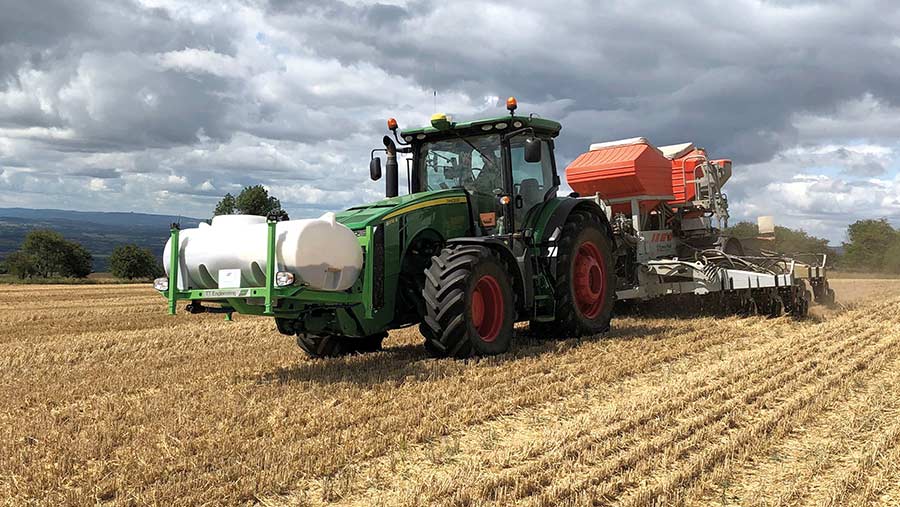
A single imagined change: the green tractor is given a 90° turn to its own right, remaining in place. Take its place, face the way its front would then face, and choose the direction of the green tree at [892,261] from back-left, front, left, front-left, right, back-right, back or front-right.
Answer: right

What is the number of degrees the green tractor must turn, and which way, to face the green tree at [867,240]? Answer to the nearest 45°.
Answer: approximately 180°

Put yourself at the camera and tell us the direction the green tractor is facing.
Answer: facing the viewer and to the left of the viewer

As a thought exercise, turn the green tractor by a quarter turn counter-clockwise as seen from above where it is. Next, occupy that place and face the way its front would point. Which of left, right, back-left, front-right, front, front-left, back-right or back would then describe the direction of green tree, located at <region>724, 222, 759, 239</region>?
left
